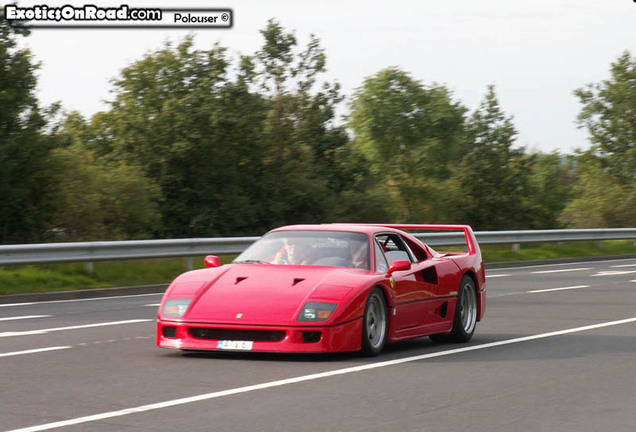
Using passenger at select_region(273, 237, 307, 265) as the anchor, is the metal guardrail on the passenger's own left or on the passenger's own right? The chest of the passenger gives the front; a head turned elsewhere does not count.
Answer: on the passenger's own right

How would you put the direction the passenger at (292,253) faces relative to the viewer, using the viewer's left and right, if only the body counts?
facing the viewer and to the left of the viewer

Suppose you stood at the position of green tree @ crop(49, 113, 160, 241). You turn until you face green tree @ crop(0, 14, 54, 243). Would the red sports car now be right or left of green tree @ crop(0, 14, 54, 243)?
left

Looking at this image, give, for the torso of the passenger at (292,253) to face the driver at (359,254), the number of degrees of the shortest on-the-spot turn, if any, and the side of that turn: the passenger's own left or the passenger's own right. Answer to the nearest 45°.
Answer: approximately 135° to the passenger's own left

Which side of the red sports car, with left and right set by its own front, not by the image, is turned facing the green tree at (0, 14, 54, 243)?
right

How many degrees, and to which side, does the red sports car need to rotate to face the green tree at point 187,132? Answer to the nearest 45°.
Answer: approximately 135° to its right

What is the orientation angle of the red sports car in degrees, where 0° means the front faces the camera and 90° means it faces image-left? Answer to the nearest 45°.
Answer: approximately 45°
